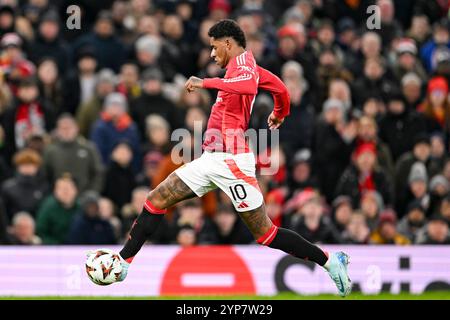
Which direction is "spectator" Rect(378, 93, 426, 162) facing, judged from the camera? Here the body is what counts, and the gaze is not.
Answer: toward the camera

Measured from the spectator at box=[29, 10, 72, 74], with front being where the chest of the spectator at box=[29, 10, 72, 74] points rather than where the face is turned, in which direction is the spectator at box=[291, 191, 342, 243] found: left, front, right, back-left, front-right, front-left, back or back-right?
front-left

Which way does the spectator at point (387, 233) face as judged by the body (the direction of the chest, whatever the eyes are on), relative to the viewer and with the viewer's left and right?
facing the viewer

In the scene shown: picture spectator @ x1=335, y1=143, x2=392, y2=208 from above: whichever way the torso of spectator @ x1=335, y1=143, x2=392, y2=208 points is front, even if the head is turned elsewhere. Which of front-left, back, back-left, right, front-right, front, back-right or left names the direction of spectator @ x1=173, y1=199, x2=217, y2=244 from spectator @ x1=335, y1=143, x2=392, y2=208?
front-right

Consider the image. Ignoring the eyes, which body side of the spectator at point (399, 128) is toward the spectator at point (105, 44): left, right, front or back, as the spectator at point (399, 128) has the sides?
right

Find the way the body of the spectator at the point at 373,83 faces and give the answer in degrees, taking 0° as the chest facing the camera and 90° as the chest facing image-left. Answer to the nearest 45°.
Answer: approximately 0°

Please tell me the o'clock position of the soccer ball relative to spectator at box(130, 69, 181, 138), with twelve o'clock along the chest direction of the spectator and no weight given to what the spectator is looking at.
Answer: The soccer ball is roughly at 12 o'clock from the spectator.

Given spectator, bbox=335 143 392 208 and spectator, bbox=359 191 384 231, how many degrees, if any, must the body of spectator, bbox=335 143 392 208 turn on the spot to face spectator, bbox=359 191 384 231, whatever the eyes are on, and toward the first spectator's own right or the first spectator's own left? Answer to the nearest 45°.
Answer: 0° — they already face them

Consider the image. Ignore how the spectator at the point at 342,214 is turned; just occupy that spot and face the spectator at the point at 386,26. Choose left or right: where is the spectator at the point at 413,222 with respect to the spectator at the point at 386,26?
right
